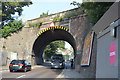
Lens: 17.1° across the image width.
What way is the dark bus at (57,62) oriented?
toward the camera

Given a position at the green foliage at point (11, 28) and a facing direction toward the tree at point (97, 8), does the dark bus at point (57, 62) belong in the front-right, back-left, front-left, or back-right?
front-left

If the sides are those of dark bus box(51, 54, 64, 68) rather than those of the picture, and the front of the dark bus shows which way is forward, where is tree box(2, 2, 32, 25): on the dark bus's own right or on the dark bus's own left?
on the dark bus's own right
